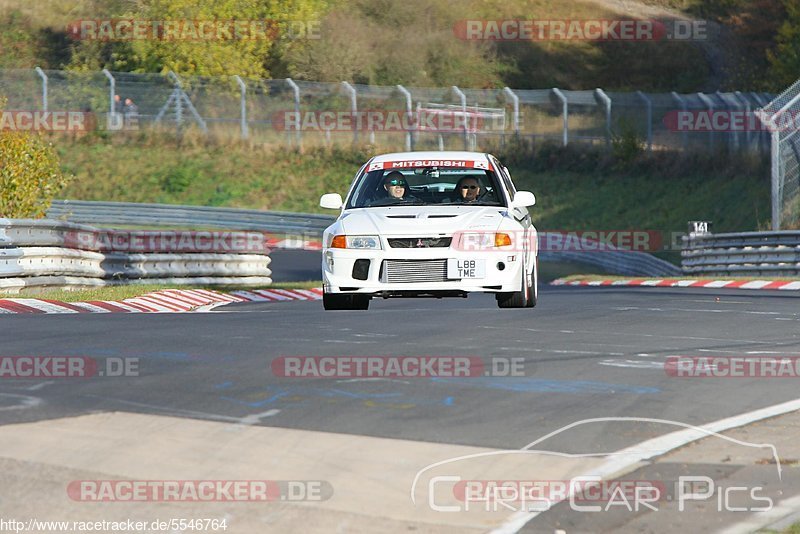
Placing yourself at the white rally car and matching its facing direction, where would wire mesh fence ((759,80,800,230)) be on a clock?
The wire mesh fence is roughly at 7 o'clock from the white rally car.

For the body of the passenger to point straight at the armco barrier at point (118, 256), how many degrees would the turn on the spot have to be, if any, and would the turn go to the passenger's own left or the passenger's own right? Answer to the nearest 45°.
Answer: approximately 135° to the passenger's own right

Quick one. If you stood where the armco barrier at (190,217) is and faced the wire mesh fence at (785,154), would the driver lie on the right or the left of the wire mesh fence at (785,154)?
right

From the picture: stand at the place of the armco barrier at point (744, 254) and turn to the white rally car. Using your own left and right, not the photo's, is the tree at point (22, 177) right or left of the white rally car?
right

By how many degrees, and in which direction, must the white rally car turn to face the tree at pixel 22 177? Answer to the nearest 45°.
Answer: approximately 135° to its right

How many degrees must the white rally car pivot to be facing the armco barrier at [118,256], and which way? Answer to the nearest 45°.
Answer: approximately 135° to its right

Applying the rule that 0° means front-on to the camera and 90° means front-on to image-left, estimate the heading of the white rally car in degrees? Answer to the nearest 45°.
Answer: approximately 0°

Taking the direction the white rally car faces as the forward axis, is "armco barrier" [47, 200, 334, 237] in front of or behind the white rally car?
behind
